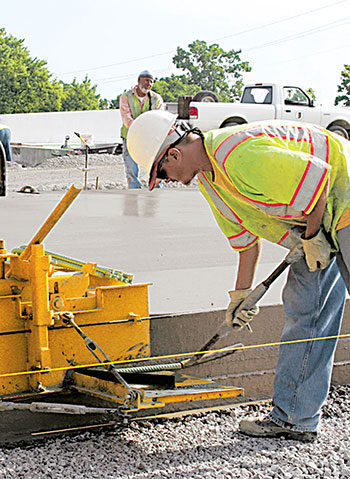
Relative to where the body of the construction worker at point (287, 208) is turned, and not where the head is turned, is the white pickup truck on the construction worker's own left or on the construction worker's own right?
on the construction worker's own right

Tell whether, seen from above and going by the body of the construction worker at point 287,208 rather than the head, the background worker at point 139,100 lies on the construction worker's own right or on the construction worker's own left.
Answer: on the construction worker's own right

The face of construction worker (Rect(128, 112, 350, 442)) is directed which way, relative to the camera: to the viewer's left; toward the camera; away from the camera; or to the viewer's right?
to the viewer's left

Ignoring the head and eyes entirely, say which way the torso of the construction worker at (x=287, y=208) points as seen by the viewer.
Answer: to the viewer's left

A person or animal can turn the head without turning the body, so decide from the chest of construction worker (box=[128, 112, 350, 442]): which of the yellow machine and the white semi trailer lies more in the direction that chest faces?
the yellow machine

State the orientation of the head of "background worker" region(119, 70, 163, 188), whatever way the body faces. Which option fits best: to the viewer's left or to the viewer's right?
to the viewer's right

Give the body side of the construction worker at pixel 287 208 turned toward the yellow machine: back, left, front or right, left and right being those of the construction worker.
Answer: front
